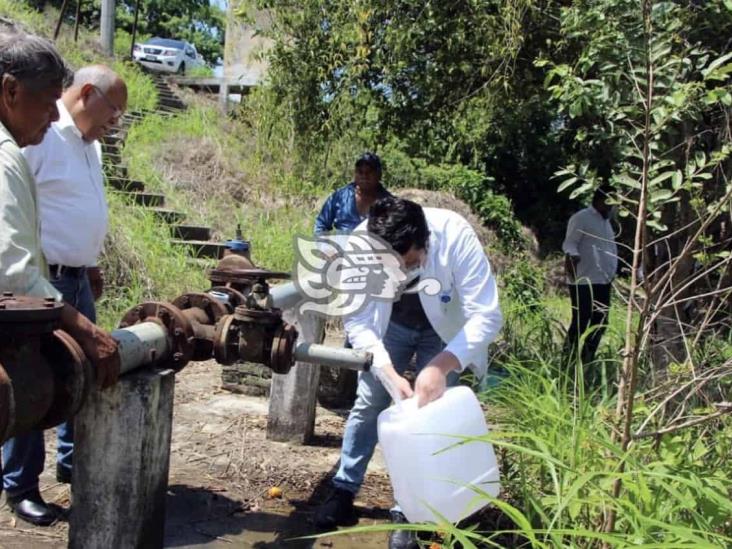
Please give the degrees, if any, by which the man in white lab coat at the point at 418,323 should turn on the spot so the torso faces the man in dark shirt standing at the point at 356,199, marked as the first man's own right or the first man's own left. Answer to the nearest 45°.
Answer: approximately 135° to the first man's own right

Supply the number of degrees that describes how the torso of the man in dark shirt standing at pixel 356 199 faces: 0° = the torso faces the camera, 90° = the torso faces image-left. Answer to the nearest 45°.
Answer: approximately 0°

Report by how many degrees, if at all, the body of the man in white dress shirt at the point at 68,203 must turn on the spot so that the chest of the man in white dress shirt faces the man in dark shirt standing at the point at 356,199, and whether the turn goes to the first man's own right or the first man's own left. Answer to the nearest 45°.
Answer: approximately 90° to the first man's own left

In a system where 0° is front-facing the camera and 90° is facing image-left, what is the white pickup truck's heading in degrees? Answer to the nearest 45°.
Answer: approximately 45°

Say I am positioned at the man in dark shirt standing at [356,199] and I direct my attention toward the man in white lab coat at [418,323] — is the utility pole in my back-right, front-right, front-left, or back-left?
back-right

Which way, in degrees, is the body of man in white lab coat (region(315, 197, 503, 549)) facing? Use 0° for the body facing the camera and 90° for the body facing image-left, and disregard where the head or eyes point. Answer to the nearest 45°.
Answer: approximately 45°
